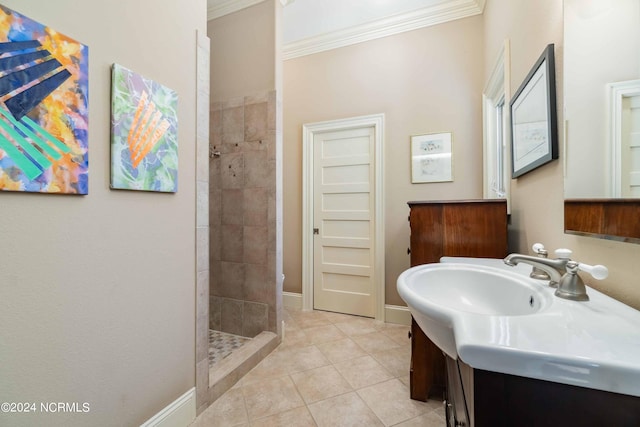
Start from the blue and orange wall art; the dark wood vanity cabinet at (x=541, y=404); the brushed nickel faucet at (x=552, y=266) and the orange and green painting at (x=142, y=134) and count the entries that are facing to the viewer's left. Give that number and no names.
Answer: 2

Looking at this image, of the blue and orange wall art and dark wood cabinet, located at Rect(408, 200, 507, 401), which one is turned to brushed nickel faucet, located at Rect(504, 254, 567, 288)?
the blue and orange wall art

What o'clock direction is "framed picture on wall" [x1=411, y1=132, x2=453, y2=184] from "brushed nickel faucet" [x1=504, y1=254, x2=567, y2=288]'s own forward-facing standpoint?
The framed picture on wall is roughly at 2 o'clock from the brushed nickel faucet.

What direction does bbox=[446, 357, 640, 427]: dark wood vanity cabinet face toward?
to the viewer's left

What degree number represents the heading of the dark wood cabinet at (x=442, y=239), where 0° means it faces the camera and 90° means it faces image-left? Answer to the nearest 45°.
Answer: approximately 90°

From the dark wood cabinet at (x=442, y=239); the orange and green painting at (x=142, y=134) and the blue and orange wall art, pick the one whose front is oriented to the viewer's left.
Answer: the dark wood cabinet

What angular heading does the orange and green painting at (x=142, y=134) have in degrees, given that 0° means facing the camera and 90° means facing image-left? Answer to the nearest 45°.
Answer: approximately 315°

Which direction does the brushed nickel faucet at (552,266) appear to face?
to the viewer's left

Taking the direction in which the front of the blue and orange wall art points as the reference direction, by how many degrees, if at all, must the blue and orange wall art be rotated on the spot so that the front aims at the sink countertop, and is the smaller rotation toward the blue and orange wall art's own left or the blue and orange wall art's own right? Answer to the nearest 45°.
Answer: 0° — it already faces it

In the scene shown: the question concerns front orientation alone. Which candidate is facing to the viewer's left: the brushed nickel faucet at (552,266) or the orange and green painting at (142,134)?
the brushed nickel faucet

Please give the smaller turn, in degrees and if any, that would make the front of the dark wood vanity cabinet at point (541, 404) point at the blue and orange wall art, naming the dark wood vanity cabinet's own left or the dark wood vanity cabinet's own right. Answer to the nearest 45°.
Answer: approximately 45° to the dark wood vanity cabinet's own left
